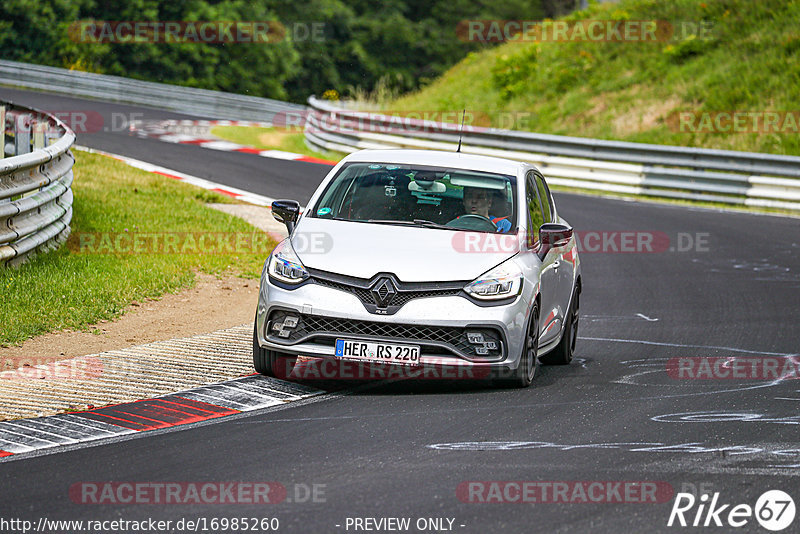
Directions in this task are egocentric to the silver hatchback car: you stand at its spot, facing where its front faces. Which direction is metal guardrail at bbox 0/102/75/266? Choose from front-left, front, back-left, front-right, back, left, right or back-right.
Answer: back-right

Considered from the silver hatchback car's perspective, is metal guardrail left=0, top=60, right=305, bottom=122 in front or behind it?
behind

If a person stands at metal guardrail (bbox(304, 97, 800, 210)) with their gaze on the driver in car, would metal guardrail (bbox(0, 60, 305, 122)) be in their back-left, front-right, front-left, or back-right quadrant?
back-right

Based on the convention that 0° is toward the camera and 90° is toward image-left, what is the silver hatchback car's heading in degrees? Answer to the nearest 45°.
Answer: approximately 0°

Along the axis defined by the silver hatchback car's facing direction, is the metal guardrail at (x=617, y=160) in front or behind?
behind
